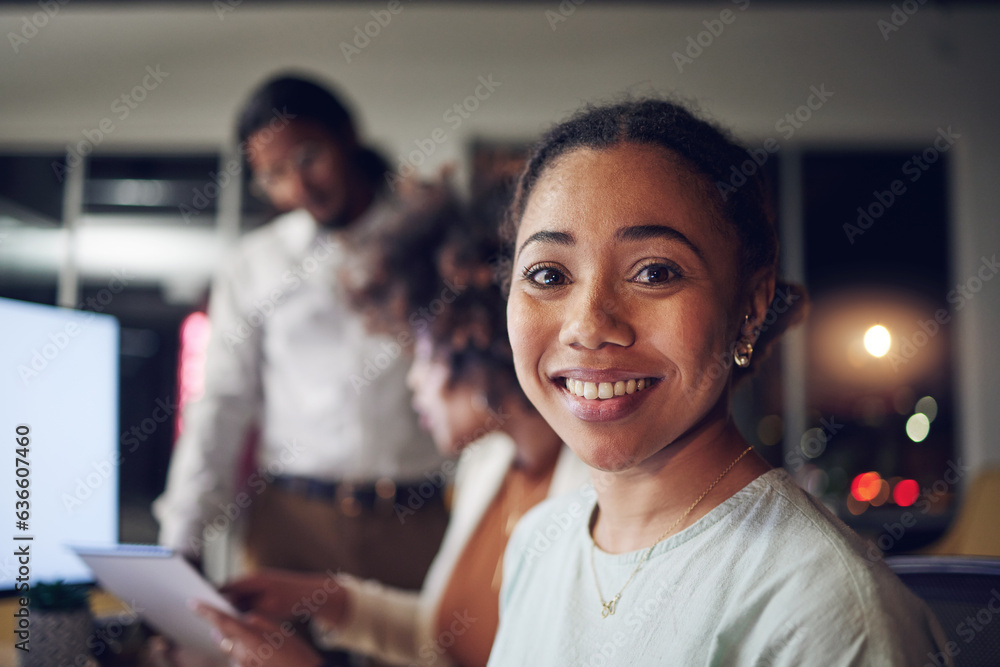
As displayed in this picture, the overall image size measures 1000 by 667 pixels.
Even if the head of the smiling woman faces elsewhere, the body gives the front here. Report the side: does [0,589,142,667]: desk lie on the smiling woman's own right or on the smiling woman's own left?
on the smiling woman's own right

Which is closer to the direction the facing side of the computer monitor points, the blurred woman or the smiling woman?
the smiling woman

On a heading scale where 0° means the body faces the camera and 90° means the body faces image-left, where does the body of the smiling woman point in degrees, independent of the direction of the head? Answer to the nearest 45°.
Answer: approximately 45°

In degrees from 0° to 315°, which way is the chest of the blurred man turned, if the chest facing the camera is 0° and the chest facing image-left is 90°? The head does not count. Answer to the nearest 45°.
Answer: approximately 0°

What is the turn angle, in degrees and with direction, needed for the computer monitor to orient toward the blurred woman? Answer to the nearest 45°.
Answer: approximately 45° to its left

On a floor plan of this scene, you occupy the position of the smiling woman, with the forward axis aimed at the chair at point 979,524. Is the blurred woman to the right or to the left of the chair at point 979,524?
left

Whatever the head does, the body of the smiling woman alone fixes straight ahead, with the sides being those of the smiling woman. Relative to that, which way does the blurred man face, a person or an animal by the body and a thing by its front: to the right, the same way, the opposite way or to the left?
to the left

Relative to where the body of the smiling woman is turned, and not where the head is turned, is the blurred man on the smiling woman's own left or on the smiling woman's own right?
on the smiling woman's own right

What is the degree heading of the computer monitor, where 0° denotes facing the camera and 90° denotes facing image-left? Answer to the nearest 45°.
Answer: approximately 315°

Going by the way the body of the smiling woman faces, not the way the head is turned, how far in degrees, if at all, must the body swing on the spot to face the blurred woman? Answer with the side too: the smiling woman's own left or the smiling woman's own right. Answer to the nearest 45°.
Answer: approximately 90° to the smiling woman's own right
